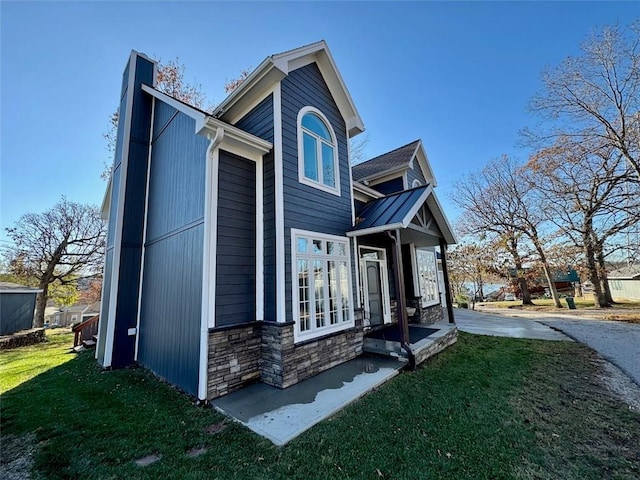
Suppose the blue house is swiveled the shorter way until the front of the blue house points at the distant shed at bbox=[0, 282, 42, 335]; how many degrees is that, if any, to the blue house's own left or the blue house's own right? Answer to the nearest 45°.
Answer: approximately 180°

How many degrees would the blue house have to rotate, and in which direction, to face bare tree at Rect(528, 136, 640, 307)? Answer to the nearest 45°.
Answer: approximately 45° to its left

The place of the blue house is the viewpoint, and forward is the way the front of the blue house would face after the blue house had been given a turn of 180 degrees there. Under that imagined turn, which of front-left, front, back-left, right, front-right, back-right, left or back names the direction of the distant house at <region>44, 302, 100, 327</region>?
front

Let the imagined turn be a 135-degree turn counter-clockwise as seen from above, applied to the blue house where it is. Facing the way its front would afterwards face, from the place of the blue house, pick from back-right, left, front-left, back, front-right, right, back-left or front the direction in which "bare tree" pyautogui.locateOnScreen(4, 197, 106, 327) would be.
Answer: front-left

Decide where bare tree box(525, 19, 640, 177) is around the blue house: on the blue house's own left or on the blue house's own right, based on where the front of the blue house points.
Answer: on the blue house's own left

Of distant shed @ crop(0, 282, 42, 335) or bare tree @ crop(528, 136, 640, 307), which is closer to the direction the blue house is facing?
the bare tree

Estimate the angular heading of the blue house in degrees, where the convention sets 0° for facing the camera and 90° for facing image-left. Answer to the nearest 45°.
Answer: approximately 315°

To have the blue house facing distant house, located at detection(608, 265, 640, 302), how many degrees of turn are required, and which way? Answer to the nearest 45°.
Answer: approximately 90° to its left

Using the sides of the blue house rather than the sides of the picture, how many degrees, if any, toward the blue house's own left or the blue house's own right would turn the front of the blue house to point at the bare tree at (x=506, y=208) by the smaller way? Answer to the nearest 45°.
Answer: approximately 90° to the blue house's own left
